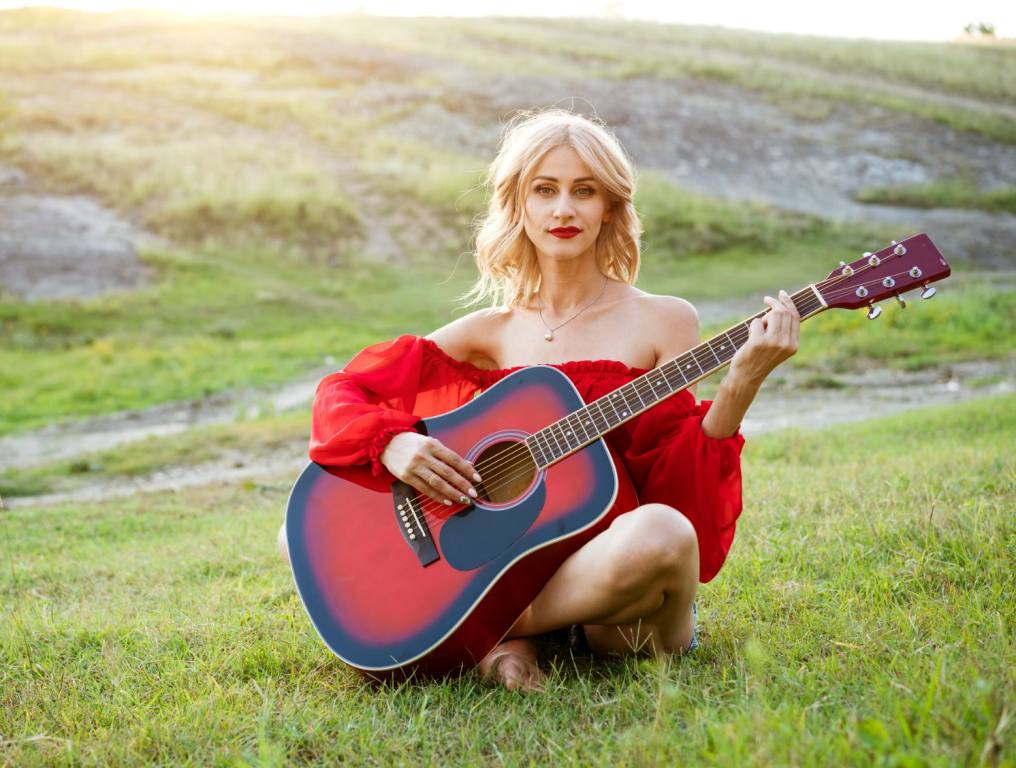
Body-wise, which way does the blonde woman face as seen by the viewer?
toward the camera
